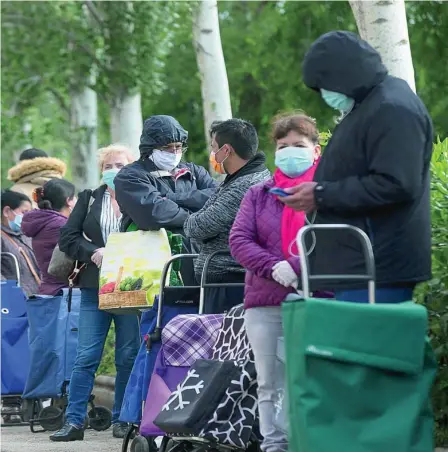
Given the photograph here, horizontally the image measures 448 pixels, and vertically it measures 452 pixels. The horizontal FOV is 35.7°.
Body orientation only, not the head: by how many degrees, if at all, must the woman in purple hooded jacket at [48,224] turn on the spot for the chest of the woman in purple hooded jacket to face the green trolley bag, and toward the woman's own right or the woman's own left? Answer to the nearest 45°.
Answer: approximately 135° to the woman's own right

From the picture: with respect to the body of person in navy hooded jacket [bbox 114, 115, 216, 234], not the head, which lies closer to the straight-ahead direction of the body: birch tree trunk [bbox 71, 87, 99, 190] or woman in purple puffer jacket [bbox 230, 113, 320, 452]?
the woman in purple puffer jacket

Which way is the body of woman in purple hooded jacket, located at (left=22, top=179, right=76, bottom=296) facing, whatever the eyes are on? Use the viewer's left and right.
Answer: facing away from the viewer and to the right of the viewer

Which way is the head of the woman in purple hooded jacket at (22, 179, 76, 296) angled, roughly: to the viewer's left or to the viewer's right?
to the viewer's right

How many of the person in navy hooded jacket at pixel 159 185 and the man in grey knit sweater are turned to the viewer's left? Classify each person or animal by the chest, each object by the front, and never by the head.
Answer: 1

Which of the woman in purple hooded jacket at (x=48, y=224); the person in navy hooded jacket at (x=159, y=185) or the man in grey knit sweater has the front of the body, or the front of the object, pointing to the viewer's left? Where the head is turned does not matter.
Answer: the man in grey knit sweater

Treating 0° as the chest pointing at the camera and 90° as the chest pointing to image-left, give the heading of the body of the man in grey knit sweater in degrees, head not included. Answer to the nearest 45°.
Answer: approximately 90°

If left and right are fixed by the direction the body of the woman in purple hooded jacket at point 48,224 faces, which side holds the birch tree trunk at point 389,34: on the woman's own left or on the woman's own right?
on the woman's own right
